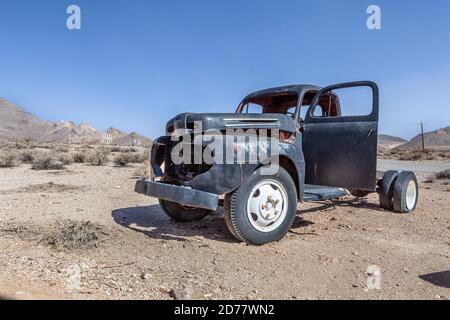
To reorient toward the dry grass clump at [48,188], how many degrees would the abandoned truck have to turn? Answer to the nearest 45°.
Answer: approximately 90° to its right

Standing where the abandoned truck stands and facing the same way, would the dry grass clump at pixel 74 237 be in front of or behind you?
in front

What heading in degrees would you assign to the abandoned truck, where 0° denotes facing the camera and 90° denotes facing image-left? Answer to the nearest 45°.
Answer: approximately 45°
